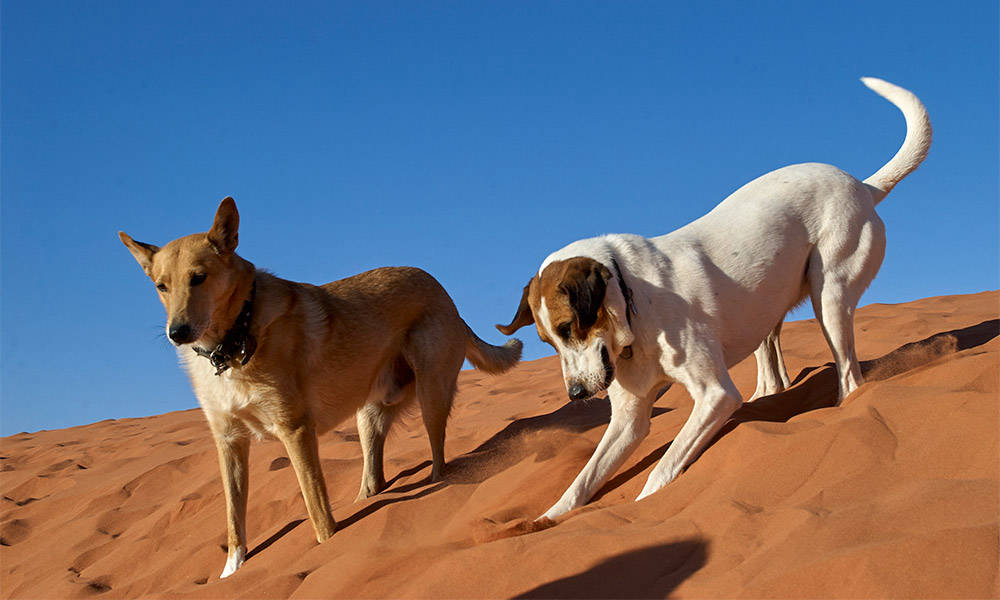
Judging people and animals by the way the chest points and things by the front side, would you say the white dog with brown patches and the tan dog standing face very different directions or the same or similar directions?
same or similar directions

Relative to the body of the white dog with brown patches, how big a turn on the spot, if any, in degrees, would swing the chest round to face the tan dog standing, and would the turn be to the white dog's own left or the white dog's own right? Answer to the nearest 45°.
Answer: approximately 45° to the white dog's own right

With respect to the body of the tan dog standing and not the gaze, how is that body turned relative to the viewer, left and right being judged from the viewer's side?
facing the viewer and to the left of the viewer

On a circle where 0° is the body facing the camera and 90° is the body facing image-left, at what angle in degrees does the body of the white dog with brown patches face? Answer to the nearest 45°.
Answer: approximately 45°

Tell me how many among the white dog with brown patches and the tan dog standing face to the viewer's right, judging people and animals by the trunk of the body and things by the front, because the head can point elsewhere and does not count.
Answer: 0
